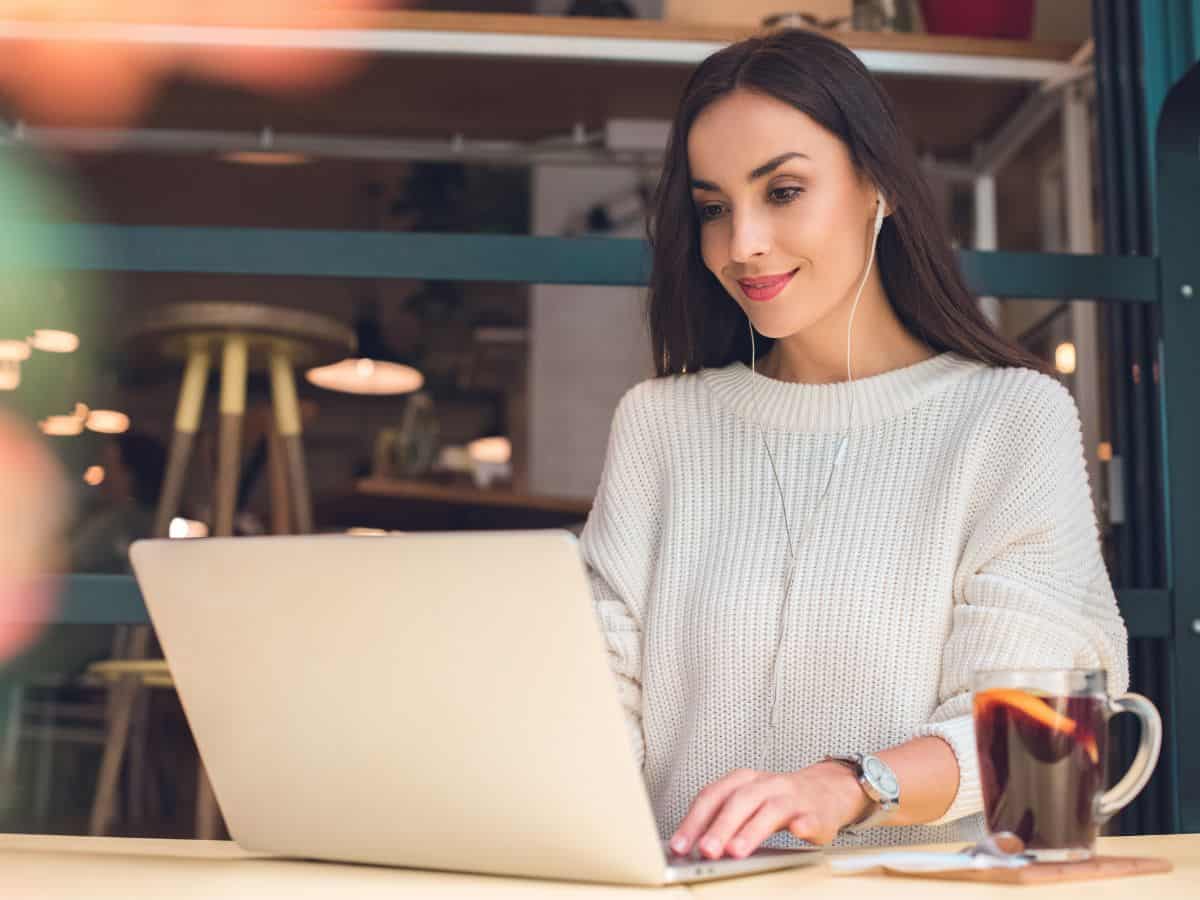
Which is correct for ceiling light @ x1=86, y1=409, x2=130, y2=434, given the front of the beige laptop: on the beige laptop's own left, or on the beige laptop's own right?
on the beige laptop's own left

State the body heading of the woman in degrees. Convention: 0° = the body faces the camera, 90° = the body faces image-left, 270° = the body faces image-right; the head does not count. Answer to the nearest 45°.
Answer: approximately 45°

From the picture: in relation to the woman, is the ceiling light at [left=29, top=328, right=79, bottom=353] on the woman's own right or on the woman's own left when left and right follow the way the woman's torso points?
on the woman's own right

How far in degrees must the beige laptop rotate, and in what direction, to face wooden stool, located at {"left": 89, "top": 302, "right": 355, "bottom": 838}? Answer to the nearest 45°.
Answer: approximately 45° to its left

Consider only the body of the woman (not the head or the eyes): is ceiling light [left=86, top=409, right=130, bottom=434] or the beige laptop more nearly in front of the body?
the beige laptop

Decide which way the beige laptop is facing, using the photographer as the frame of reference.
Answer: facing away from the viewer and to the right of the viewer

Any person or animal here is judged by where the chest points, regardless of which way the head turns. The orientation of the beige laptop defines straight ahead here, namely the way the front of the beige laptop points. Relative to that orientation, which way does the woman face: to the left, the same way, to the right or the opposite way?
the opposite way

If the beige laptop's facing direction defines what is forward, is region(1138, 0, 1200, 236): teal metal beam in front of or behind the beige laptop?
in front

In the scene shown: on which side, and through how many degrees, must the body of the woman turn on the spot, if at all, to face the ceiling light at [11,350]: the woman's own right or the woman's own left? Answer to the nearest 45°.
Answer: approximately 90° to the woman's own right

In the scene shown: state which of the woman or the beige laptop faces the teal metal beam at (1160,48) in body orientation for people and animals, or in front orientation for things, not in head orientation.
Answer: the beige laptop
